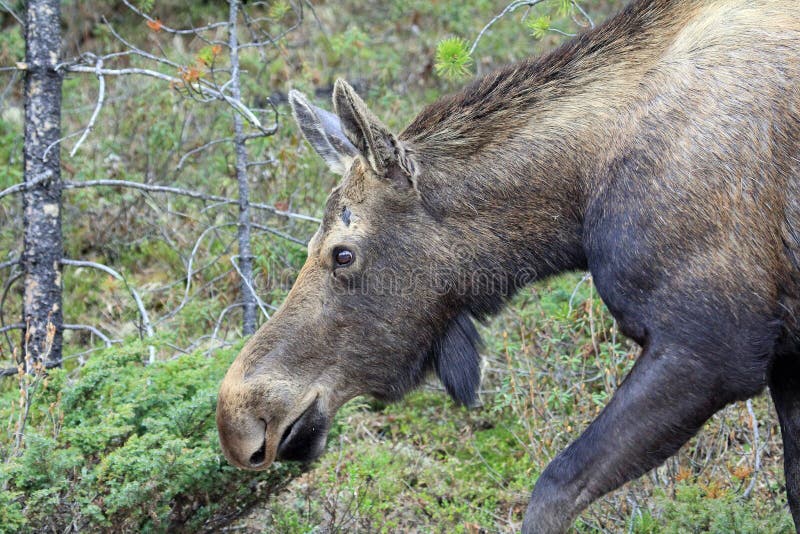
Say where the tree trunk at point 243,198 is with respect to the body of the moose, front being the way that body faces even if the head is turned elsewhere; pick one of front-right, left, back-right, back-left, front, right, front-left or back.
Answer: front-right

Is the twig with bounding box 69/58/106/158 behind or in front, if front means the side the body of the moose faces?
in front

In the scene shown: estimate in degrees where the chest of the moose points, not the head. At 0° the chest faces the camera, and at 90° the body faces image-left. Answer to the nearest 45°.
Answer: approximately 90°

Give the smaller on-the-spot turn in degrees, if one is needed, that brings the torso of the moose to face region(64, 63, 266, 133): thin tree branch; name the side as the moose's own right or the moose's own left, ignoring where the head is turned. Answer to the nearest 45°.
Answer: approximately 45° to the moose's own right

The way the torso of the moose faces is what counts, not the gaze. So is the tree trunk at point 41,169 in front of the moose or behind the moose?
in front
